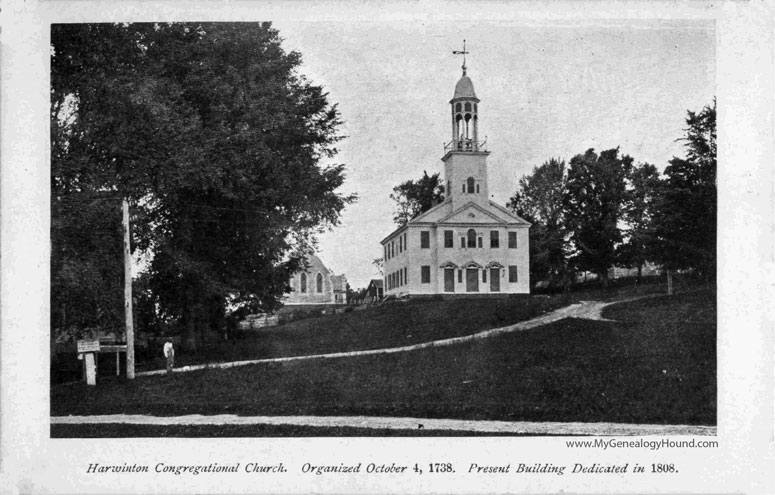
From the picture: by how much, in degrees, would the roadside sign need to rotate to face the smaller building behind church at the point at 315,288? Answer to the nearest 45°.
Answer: approximately 135° to its left
